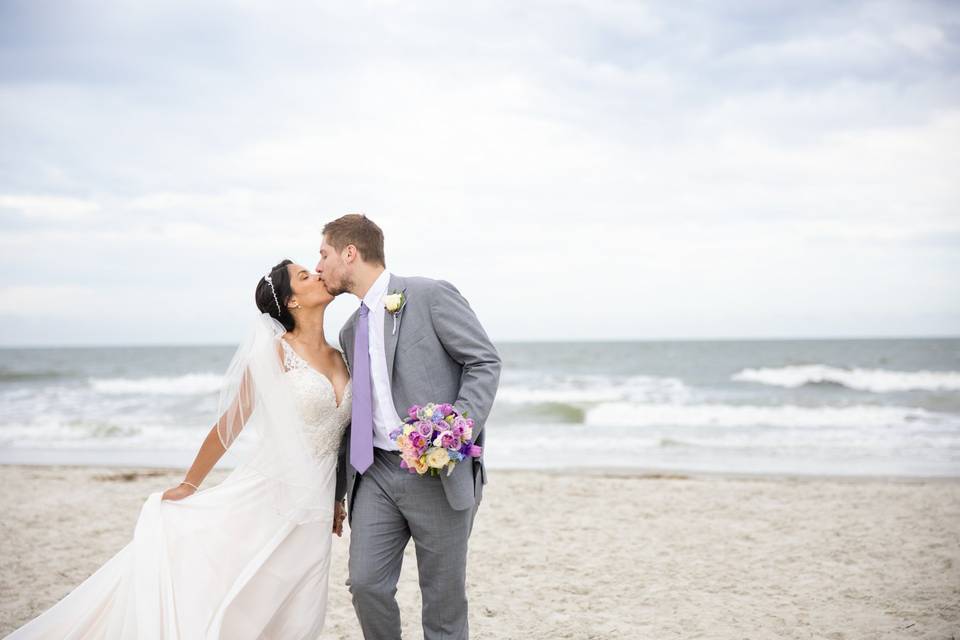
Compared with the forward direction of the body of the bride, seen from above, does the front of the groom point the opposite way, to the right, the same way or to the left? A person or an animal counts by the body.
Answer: to the right

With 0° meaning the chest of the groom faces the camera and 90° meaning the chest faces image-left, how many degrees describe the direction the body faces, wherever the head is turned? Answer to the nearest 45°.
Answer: approximately 45°

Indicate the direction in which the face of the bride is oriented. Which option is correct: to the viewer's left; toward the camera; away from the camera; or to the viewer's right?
to the viewer's right
